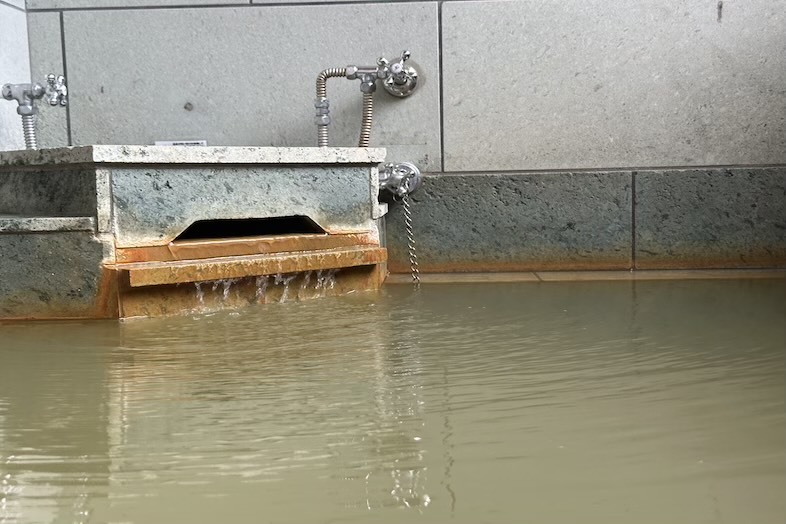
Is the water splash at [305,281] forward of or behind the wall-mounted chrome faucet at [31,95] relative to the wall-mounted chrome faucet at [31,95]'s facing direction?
forward

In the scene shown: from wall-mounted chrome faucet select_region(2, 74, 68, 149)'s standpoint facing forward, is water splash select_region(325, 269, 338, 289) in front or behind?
in front
